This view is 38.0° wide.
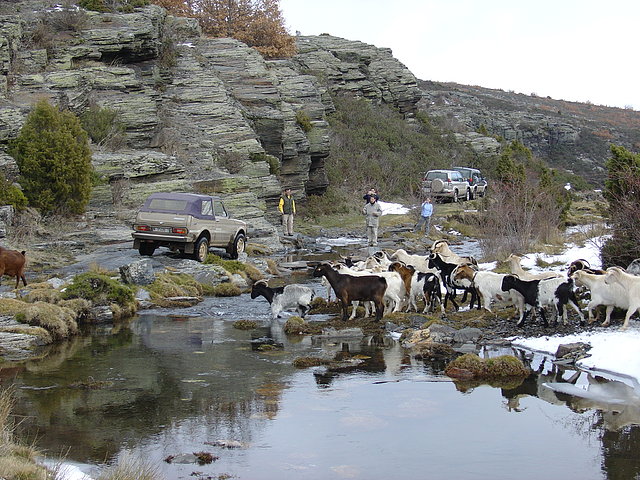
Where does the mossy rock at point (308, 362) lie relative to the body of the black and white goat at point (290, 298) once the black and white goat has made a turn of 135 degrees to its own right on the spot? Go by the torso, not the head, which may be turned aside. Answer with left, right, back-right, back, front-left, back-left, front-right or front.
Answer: back-right

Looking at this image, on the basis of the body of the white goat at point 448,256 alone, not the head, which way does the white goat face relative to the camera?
to the viewer's left

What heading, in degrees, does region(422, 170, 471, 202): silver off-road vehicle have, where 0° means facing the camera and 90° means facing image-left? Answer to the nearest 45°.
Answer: approximately 225°

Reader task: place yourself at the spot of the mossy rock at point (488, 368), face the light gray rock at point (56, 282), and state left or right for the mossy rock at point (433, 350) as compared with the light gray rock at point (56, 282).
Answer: right

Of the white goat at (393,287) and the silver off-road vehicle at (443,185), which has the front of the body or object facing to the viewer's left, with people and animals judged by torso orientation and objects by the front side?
the white goat

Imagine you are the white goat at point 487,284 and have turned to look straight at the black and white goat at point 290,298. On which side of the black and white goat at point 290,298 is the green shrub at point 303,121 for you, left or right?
right

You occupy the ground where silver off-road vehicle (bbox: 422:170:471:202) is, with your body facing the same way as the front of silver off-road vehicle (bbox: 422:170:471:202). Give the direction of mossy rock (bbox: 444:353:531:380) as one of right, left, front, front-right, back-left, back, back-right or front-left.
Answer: back-right

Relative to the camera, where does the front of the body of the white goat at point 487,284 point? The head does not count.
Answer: to the viewer's left

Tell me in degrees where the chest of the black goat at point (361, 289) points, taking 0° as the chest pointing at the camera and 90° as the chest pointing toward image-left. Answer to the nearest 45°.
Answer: approximately 90°

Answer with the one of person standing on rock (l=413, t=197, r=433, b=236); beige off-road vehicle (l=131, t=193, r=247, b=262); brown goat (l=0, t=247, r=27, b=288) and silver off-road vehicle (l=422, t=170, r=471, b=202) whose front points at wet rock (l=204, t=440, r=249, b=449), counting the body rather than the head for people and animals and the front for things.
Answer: the person standing on rock

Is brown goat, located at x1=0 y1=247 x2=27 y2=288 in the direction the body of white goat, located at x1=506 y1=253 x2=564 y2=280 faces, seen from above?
yes

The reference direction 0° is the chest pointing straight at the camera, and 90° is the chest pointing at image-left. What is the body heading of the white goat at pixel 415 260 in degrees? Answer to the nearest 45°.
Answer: approximately 90°

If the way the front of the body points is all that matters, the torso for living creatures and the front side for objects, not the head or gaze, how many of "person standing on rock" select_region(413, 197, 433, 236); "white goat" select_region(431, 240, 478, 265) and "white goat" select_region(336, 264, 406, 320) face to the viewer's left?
2

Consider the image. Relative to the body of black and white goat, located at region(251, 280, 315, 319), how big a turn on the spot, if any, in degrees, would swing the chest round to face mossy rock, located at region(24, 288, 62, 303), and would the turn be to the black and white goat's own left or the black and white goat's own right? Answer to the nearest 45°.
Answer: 0° — it already faces it
